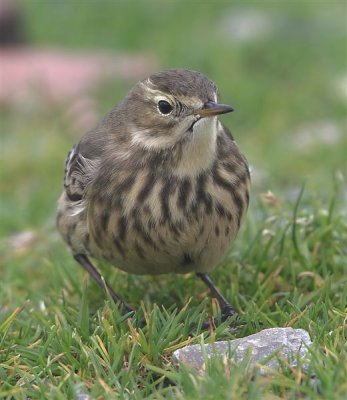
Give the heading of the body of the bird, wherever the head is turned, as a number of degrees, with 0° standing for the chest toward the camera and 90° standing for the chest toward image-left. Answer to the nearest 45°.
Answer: approximately 315°

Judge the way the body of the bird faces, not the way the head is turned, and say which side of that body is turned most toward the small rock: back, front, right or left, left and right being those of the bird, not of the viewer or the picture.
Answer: front
